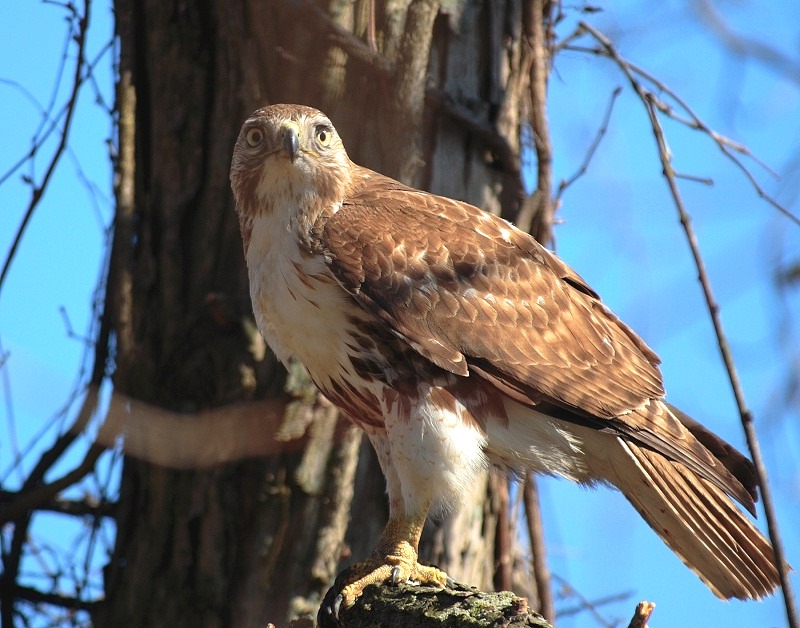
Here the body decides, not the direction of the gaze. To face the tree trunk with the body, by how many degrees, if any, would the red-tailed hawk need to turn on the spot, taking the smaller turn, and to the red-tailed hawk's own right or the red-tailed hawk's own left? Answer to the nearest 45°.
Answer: approximately 45° to the red-tailed hawk's own right

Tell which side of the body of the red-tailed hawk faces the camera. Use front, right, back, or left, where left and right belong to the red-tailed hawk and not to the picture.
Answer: left
